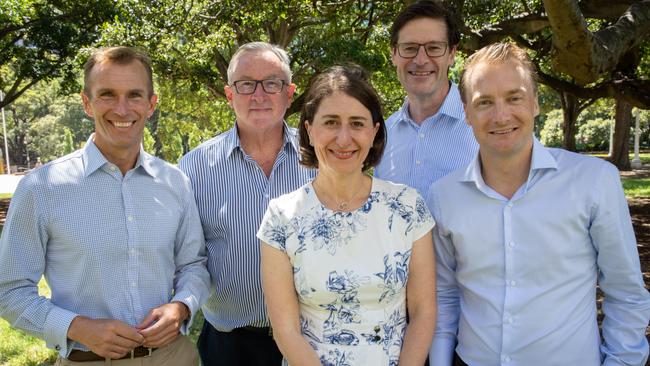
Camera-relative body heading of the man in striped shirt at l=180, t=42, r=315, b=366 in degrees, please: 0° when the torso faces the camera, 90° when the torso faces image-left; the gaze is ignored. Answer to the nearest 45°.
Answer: approximately 0°

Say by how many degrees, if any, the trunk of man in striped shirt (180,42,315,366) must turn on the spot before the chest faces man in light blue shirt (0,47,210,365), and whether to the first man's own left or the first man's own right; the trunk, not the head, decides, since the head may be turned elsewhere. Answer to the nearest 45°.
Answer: approximately 45° to the first man's own right

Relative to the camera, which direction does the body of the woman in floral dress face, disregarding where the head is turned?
toward the camera

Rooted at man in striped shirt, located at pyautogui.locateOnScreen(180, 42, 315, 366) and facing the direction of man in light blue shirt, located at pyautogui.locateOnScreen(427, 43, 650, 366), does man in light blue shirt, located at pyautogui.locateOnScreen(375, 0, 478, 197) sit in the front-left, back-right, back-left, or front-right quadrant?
front-left

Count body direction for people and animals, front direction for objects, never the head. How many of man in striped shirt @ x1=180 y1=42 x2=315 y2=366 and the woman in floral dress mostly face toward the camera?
2

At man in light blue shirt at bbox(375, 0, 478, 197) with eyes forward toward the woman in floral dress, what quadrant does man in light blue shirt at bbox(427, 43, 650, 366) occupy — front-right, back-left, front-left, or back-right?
front-left

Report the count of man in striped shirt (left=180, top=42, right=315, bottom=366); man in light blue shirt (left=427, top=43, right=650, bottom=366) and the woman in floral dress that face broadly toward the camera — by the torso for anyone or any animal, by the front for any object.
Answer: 3

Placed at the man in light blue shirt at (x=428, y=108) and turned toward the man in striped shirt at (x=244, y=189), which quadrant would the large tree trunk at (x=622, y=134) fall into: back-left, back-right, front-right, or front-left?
back-right

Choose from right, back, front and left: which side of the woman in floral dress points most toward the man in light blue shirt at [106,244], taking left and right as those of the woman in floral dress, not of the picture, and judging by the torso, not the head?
right
